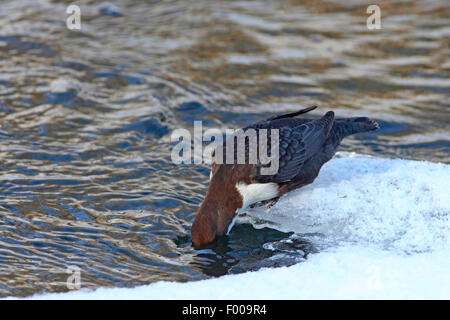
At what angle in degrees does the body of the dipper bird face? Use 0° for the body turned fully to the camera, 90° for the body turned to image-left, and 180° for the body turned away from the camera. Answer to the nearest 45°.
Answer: approximately 90°
